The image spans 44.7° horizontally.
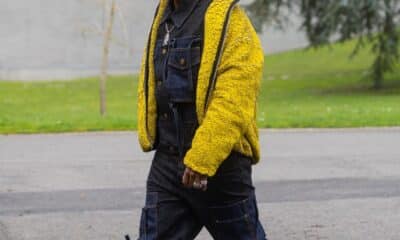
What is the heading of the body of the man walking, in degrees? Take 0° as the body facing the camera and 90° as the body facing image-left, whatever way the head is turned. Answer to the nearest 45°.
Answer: approximately 45°
